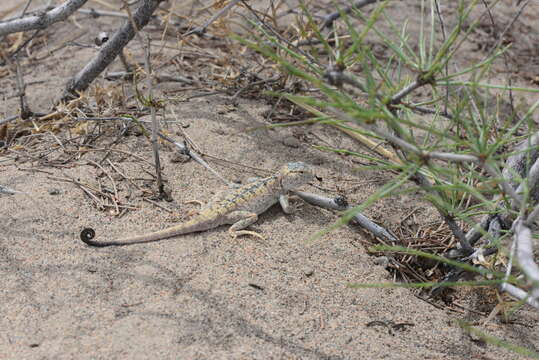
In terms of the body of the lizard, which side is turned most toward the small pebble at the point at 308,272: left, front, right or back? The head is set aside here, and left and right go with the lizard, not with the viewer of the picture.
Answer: right

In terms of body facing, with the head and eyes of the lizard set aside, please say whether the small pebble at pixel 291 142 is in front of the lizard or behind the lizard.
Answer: in front

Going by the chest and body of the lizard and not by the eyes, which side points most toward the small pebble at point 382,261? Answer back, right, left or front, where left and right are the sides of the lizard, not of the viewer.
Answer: right

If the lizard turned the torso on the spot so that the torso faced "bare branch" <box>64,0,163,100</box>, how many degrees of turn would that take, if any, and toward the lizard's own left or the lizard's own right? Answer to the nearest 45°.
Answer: approximately 90° to the lizard's own left

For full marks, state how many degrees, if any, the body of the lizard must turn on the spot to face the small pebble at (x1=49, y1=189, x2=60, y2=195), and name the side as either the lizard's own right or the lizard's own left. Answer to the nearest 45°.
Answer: approximately 135° to the lizard's own left

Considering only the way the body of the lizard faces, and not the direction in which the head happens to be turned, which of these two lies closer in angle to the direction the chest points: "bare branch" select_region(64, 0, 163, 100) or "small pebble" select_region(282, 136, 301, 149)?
the small pebble

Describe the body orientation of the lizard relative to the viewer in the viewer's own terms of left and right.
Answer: facing away from the viewer and to the right of the viewer

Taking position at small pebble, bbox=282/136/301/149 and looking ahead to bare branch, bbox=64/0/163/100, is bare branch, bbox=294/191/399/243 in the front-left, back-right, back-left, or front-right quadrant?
back-left
